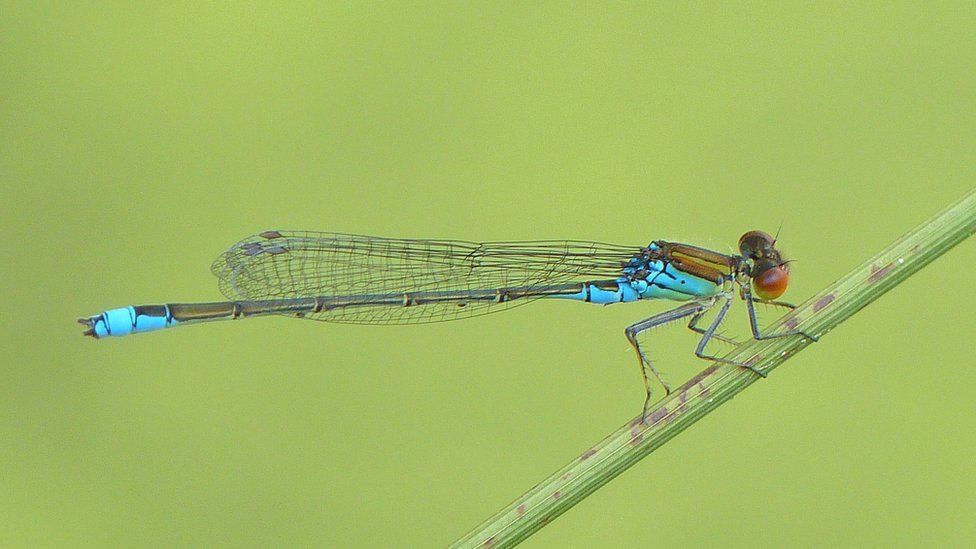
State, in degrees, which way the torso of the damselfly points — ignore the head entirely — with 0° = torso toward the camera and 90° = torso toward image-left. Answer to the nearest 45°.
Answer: approximately 270°
